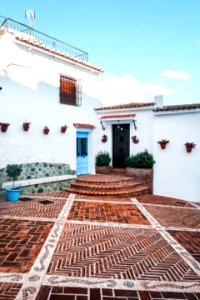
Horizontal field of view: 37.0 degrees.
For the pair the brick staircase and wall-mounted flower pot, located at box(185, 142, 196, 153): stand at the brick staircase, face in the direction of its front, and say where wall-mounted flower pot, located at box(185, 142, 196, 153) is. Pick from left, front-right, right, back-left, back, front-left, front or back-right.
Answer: left

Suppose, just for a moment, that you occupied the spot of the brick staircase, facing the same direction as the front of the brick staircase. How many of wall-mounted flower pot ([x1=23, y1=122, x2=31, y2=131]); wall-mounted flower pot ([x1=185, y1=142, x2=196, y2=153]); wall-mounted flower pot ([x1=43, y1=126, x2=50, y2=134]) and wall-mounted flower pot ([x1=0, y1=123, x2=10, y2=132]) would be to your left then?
1

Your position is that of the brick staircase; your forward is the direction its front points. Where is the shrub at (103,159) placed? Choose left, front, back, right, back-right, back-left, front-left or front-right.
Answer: back

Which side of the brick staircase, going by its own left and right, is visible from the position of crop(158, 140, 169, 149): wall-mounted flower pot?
left

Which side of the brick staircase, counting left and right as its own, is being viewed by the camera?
front

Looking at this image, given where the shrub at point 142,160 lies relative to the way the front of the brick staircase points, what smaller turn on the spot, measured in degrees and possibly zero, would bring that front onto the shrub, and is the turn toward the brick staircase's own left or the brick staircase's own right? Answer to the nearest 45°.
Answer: approximately 135° to the brick staircase's own left

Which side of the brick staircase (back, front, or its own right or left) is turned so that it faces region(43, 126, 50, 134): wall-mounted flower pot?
right

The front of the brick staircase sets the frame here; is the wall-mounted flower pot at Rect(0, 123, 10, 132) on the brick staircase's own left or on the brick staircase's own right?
on the brick staircase's own right

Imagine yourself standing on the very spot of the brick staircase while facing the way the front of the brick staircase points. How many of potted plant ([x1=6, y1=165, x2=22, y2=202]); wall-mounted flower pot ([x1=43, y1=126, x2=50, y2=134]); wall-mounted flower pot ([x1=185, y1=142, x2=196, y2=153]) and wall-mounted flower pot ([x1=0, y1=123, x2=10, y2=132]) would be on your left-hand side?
1

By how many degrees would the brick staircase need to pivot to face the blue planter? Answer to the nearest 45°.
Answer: approximately 45° to its right
